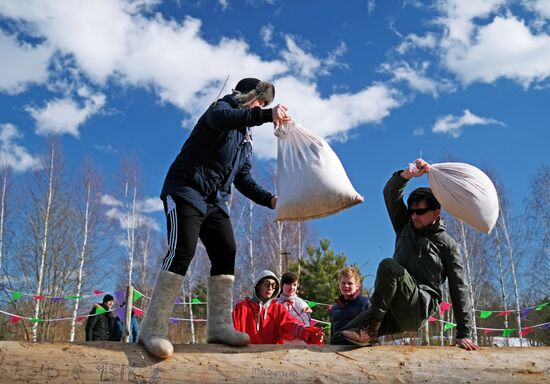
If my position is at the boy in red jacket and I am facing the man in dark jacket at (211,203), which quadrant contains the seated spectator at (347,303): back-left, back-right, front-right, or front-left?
back-left

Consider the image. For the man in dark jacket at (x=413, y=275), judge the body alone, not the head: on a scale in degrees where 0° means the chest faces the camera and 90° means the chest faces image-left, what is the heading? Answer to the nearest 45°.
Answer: approximately 45°

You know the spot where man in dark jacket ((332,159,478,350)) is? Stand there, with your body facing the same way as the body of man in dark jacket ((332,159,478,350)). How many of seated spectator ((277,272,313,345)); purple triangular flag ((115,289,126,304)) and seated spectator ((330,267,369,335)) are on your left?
0

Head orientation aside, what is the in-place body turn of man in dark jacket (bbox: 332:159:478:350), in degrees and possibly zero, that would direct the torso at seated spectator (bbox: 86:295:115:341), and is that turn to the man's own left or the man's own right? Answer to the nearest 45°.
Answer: approximately 90° to the man's own right

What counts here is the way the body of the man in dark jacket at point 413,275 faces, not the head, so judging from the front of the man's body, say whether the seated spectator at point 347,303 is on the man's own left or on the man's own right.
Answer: on the man's own right

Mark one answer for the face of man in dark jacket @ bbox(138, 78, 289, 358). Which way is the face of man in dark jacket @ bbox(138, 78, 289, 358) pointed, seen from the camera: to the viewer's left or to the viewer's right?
to the viewer's right

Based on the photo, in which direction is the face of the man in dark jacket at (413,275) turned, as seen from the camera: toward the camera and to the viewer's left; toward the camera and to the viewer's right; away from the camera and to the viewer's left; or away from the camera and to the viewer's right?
toward the camera and to the viewer's left
